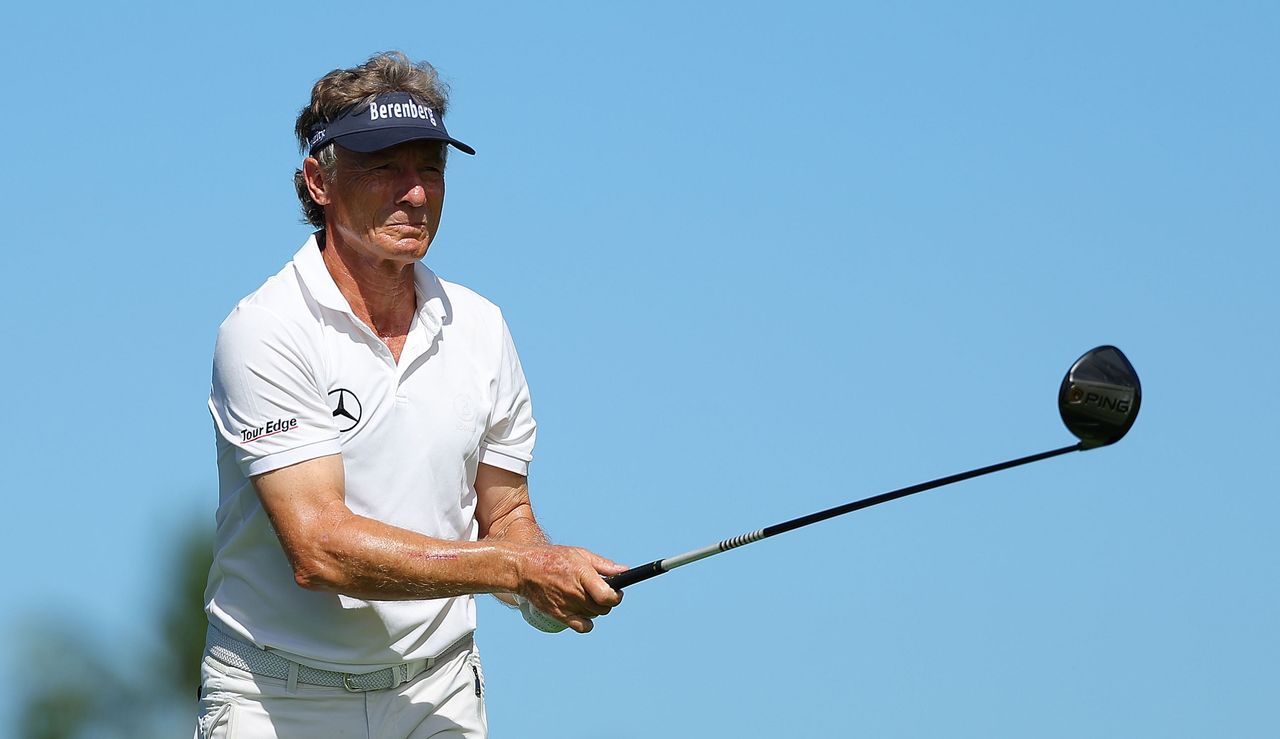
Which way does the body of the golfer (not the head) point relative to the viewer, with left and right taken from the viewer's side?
facing the viewer and to the right of the viewer

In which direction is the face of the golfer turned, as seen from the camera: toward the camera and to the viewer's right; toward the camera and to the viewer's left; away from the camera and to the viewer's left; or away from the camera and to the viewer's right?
toward the camera and to the viewer's right
